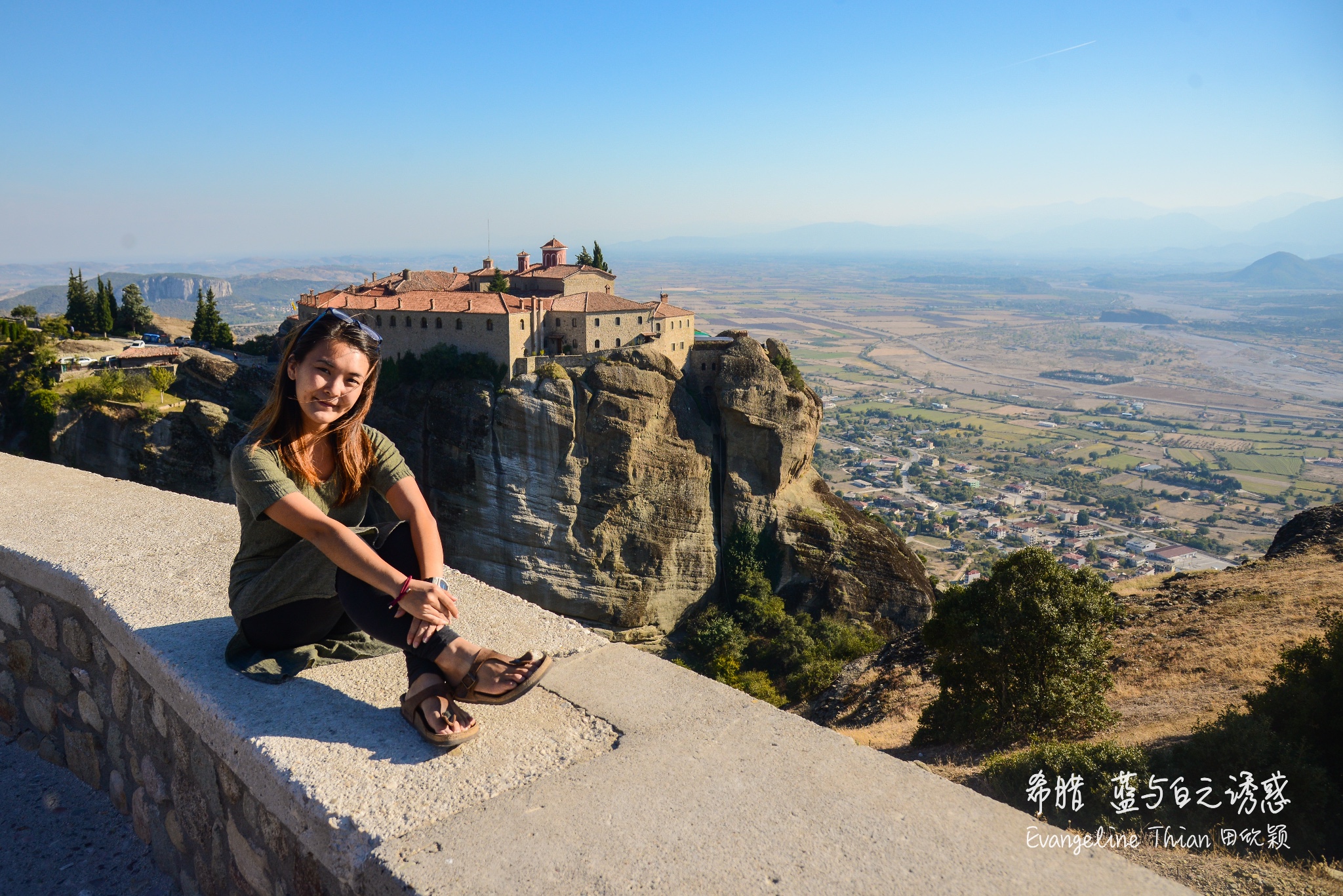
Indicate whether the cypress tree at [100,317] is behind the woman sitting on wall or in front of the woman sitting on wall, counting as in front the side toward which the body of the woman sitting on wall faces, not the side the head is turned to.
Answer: behind

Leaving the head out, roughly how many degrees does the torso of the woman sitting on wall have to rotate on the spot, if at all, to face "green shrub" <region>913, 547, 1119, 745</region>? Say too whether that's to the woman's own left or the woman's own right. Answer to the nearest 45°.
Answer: approximately 90° to the woman's own left

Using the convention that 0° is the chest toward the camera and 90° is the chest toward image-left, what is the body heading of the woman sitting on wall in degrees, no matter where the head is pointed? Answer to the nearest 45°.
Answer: approximately 315°

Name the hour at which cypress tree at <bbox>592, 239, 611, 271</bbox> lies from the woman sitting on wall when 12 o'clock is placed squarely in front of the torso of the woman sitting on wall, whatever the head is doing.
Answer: The cypress tree is roughly at 8 o'clock from the woman sitting on wall.

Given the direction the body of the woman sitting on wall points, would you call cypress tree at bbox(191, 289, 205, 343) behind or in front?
behind

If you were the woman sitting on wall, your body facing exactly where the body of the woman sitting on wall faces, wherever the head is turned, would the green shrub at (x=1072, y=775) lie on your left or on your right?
on your left

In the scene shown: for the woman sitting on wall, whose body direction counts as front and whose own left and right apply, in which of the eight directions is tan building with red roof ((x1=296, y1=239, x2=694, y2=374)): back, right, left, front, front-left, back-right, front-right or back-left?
back-left
